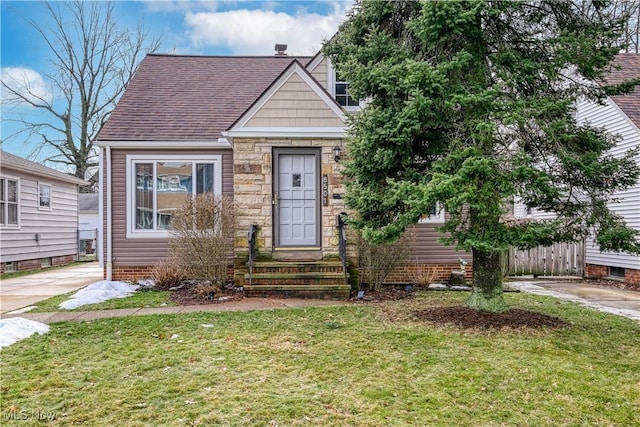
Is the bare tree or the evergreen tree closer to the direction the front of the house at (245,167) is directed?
the evergreen tree

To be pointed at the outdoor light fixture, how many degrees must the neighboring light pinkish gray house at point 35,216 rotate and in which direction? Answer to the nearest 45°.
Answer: approximately 90° to its left

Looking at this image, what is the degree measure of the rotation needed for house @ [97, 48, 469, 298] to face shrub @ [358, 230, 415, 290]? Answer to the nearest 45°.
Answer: approximately 45° to its left

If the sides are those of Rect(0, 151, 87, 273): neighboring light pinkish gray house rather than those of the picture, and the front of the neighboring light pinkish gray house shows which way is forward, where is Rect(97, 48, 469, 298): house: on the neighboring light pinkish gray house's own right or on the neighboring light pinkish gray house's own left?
on the neighboring light pinkish gray house's own left

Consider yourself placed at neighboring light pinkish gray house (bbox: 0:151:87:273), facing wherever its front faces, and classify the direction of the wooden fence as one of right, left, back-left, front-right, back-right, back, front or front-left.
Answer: left

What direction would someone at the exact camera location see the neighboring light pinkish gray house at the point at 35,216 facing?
facing the viewer and to the left of the viewer

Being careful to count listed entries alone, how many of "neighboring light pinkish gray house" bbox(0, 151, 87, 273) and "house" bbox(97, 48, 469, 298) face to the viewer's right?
0

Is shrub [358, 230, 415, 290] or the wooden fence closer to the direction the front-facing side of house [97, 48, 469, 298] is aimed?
the shrub

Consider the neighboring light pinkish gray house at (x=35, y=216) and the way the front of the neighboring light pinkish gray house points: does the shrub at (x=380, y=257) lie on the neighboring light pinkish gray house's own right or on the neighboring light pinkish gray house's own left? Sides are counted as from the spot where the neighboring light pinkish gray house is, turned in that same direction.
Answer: on the neighboring light pinkish gray house's own left

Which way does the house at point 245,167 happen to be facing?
toward the camera

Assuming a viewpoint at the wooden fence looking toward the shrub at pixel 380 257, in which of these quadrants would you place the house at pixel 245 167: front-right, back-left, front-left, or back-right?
front-right

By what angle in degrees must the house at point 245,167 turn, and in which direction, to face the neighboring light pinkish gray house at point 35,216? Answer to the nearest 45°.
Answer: approximately 135° to its right

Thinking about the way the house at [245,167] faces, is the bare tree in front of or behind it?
behind
